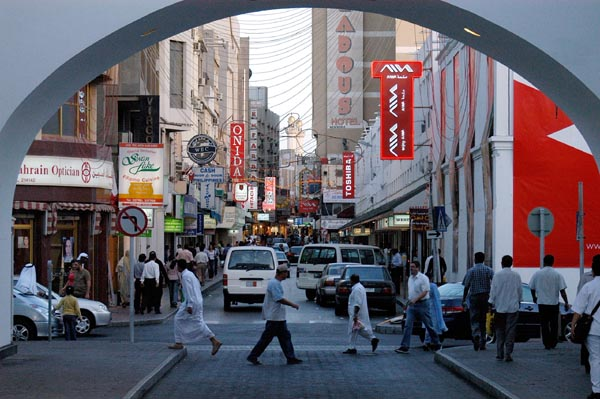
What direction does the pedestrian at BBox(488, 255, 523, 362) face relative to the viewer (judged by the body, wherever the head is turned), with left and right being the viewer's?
facing away from the viewer

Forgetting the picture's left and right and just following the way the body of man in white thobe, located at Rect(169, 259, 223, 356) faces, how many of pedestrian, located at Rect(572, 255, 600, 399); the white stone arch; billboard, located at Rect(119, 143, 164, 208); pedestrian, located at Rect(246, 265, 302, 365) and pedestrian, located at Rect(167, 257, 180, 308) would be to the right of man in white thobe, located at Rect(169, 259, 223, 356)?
2

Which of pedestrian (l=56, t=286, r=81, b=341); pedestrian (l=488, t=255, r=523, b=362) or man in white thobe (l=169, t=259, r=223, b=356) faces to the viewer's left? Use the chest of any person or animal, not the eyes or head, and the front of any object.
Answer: the man in white thobe

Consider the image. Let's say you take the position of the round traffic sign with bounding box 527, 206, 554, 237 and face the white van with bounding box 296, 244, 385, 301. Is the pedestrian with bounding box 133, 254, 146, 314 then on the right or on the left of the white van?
left

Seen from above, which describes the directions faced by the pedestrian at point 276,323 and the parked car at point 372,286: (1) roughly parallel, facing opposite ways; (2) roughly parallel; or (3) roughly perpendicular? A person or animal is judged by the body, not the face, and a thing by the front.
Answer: roughly perpendicular

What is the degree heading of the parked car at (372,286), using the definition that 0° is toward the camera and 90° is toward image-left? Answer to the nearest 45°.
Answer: approximately 180°

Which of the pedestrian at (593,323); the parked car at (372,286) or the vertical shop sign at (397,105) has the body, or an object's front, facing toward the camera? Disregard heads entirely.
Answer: the vertical shop sign

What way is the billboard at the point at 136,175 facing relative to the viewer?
toward the camera

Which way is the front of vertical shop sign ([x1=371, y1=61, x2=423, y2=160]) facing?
toward the camera
